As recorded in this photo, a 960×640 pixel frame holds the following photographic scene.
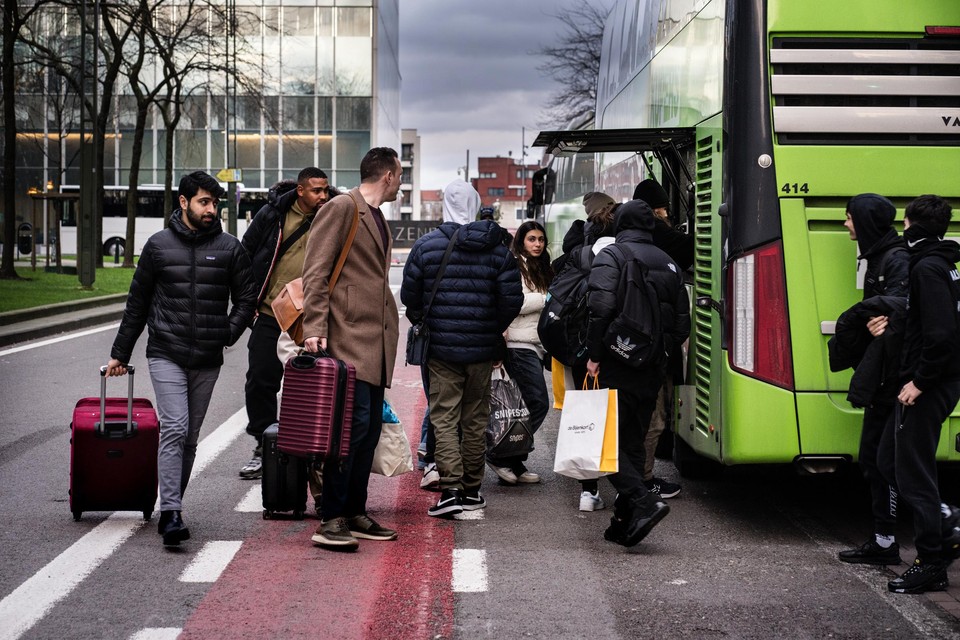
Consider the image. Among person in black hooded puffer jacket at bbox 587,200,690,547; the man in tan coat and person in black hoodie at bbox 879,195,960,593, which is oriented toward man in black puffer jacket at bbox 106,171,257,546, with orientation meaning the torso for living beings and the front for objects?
person in black hoodie at bbox 879,195,960,593

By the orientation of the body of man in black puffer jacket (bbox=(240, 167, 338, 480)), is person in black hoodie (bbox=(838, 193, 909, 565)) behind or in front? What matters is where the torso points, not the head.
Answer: in front

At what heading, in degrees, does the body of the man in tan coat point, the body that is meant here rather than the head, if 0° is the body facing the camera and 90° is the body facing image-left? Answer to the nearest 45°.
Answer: approximately 270°

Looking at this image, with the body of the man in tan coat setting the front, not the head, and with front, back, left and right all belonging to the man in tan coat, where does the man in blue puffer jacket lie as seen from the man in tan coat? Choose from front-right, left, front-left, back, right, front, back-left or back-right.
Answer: front-left

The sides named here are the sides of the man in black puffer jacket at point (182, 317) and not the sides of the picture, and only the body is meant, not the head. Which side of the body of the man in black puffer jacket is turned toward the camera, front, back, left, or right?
front

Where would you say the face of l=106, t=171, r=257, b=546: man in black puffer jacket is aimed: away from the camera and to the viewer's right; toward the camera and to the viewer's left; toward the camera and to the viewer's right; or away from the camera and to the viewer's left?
toward the camera and to the viewer's right

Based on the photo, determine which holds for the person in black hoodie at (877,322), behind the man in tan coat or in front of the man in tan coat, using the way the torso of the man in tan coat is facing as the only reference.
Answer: in front

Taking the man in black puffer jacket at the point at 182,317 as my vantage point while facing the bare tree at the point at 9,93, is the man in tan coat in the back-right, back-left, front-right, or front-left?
back-right

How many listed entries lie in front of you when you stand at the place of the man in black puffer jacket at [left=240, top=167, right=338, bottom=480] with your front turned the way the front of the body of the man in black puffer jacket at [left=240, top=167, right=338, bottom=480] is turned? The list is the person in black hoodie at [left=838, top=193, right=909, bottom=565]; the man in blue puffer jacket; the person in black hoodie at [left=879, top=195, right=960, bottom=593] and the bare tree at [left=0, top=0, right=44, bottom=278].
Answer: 3

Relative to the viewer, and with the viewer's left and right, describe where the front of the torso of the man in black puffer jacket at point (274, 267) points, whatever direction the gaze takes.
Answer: facing the viewer and to the right of the viewer

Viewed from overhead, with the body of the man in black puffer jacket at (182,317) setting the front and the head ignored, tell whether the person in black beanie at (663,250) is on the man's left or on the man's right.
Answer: on the man's left

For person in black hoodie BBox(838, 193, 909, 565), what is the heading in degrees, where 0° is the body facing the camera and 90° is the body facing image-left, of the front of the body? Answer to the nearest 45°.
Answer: approximately 90°

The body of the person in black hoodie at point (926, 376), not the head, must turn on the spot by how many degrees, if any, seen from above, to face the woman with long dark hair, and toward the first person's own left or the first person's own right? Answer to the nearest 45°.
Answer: approximately 45° to the first person's own right

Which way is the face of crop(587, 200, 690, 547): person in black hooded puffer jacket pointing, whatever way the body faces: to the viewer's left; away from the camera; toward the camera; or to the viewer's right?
away from the camera

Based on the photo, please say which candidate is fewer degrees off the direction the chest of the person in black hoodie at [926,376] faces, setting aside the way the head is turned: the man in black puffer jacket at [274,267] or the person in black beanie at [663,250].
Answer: the man in black puffer jacket

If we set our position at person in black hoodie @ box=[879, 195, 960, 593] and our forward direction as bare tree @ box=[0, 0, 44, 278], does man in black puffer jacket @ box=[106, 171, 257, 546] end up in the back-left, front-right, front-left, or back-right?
front-left
